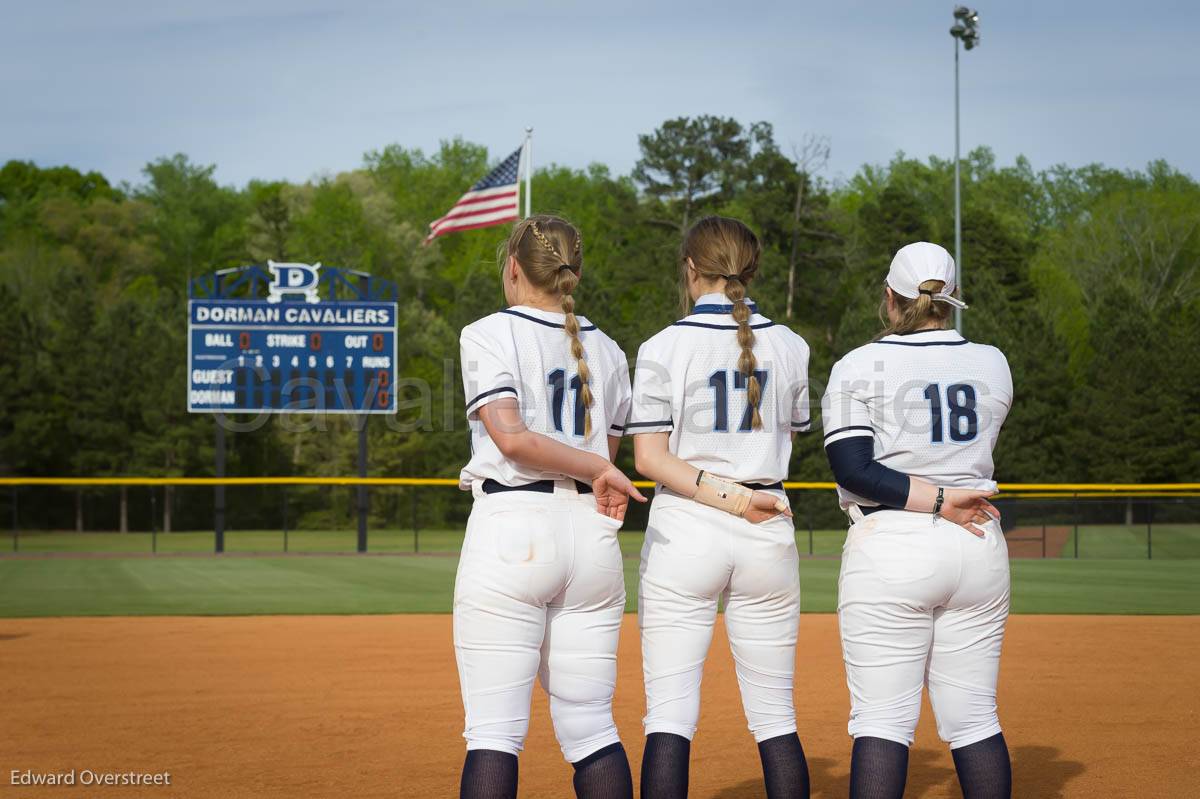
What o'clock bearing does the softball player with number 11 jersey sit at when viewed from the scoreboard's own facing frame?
The softball player with number 11 jersey is roughly at 12 o'clock from the scoreboard.

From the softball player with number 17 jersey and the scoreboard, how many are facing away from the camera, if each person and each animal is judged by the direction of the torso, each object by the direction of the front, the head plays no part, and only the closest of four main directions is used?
1

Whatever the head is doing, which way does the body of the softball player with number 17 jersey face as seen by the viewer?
away from the camera

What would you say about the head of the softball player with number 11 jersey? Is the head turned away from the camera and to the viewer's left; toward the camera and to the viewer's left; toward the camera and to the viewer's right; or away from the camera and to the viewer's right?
away from the camera and to the viewer's left

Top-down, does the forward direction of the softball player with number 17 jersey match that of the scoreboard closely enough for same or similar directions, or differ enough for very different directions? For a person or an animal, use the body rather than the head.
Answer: very different directions

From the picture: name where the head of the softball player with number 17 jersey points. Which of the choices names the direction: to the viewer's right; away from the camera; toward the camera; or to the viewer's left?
away from the camera

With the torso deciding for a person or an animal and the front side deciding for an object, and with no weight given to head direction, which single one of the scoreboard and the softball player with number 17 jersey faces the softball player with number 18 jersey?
the scoreboard

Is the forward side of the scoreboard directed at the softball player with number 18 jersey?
yes

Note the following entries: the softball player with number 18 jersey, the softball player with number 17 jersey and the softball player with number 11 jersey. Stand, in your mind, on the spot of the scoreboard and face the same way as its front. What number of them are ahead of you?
3

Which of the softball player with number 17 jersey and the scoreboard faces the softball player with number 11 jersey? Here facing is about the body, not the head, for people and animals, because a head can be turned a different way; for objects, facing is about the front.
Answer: the scoreboard

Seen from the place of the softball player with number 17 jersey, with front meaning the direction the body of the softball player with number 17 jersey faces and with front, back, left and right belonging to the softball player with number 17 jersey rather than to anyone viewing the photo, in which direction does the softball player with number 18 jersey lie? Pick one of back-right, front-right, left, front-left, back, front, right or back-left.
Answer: right

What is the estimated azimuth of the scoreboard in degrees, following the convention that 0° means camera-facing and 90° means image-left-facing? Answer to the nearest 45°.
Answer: approximately 0°

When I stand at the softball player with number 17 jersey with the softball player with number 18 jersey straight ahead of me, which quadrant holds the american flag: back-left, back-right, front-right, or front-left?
back-left
